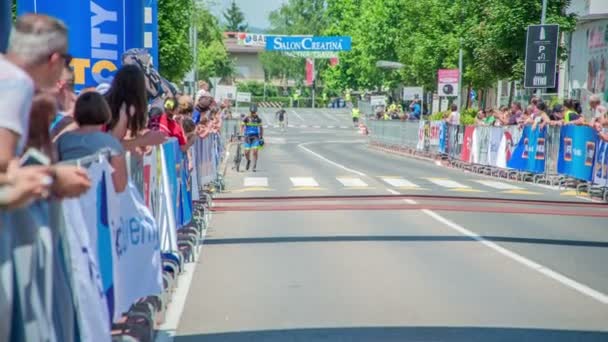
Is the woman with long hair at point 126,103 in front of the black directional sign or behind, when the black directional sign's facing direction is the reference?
in front

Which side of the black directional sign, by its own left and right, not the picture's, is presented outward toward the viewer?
front

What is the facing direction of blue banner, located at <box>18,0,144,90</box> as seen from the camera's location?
facing the viewer

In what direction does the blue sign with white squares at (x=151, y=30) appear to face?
toward the camera

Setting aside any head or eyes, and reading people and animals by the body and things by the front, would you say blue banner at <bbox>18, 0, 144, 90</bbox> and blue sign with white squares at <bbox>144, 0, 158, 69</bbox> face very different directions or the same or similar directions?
same or similar directions

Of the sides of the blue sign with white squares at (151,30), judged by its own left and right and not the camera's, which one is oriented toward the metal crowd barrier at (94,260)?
front

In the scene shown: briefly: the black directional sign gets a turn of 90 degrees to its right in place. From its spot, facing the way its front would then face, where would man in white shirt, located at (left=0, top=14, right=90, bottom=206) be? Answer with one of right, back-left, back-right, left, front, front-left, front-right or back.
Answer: left

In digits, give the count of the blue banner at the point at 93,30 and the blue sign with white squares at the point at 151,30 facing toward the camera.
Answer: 2

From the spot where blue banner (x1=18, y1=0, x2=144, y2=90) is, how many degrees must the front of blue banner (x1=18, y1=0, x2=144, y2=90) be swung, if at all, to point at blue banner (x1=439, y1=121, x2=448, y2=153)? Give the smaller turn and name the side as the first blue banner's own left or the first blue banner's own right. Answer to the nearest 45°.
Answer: approximately 135° to the first blue banner's own left

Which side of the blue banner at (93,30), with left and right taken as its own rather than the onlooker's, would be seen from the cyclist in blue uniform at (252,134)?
back

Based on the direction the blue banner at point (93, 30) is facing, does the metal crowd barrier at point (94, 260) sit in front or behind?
in front

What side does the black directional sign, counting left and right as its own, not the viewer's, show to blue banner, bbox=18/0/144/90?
front

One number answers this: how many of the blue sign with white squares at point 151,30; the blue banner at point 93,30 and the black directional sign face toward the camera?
3

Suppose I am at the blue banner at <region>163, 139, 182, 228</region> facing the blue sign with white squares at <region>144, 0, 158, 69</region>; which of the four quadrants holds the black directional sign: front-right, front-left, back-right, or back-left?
front-right
